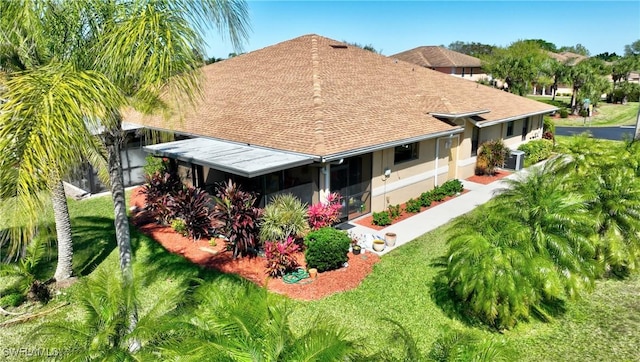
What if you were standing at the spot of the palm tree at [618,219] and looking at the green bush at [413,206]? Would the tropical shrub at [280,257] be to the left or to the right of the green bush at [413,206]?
left

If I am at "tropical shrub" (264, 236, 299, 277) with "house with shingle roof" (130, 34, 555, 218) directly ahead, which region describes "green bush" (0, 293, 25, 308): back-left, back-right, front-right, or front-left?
back-left
